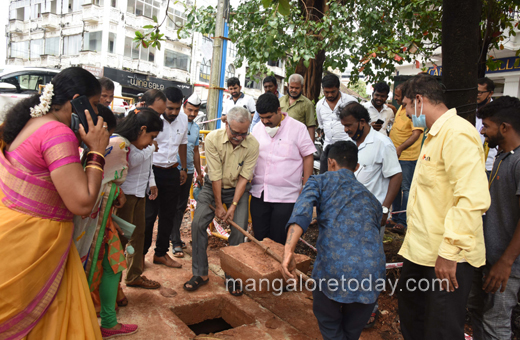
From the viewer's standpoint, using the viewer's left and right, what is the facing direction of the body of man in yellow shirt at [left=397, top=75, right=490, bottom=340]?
facing to the left of the viewer

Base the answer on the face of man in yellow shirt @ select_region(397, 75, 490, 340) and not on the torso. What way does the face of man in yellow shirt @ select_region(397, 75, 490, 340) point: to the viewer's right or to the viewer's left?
to the viewer's left

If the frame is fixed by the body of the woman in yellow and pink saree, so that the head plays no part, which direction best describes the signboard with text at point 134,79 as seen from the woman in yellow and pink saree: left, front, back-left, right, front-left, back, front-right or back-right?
front-left

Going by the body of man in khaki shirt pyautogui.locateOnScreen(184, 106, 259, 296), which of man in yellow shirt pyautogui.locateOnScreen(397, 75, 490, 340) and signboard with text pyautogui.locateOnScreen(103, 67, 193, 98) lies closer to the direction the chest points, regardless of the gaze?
the man in yellow shirt

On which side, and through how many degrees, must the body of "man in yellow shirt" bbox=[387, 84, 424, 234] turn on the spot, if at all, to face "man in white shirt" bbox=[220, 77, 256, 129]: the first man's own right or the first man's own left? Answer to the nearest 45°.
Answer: approximately 45° to the first man's own right

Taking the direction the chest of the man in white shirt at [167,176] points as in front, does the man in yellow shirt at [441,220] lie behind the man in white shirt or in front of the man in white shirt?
in front

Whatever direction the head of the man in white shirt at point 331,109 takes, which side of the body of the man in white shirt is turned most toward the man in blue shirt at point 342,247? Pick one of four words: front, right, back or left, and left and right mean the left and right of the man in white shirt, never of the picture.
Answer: front

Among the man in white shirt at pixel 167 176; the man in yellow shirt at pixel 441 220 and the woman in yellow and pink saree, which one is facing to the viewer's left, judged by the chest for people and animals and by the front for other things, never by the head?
the man in yellow shirt

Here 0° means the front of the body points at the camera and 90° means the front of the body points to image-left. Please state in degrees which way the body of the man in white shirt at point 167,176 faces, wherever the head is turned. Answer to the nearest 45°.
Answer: approximately 315°

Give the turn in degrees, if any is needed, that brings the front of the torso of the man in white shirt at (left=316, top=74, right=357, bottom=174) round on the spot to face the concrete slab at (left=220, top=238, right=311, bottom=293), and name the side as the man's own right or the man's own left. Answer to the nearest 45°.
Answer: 0° — they already face it

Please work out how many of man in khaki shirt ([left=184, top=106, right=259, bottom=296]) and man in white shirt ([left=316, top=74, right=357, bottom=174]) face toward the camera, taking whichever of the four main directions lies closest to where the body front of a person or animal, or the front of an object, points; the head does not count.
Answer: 2

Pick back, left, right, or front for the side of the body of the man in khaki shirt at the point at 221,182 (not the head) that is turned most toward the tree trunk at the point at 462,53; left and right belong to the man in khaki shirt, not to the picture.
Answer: left
